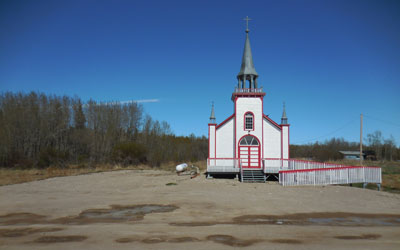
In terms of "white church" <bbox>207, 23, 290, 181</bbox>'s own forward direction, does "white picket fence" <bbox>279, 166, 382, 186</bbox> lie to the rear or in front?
in front

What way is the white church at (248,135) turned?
toward the camera

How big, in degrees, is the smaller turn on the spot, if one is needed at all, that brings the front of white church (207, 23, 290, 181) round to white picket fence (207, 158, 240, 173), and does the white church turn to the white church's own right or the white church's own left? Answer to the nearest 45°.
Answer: approximately 45° to the white church's own right
